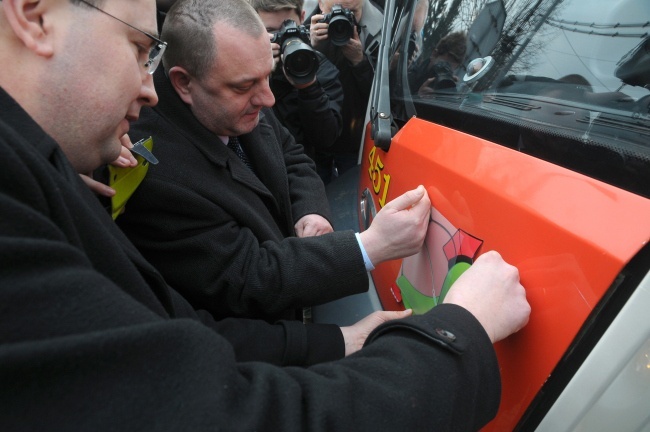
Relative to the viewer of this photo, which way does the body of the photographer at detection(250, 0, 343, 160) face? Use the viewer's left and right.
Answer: facing the viewer

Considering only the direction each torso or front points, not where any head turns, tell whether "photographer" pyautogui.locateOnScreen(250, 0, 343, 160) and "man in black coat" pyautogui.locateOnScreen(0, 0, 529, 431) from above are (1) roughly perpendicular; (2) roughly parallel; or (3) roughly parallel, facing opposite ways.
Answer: roughly perpendicular

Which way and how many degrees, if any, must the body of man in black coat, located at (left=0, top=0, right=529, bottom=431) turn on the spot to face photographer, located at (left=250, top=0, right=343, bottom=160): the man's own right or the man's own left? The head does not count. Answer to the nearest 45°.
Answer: approximately 90° to the man's own left

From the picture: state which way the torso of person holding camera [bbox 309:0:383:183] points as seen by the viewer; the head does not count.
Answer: toward the camera

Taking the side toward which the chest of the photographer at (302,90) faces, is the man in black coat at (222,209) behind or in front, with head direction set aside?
in front

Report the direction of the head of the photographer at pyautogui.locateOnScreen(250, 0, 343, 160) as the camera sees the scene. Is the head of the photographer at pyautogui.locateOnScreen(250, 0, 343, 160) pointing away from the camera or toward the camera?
toward the camera

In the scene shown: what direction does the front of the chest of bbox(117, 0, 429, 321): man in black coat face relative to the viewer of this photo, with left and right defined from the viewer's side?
facing the viewer and to the right of the viewer

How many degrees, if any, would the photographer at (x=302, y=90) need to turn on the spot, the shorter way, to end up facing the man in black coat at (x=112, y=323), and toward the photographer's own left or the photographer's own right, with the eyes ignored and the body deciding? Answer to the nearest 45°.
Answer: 0° — they already face them

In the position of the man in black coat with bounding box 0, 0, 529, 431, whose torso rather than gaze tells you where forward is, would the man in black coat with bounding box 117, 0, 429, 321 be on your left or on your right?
on your left

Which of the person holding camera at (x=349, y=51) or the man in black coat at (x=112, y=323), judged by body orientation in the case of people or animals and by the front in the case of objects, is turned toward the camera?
the person holding camera

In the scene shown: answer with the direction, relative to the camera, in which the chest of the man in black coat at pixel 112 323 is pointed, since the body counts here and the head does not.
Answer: to the viewer's right

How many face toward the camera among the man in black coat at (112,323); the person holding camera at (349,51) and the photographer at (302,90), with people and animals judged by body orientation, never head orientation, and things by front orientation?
2
